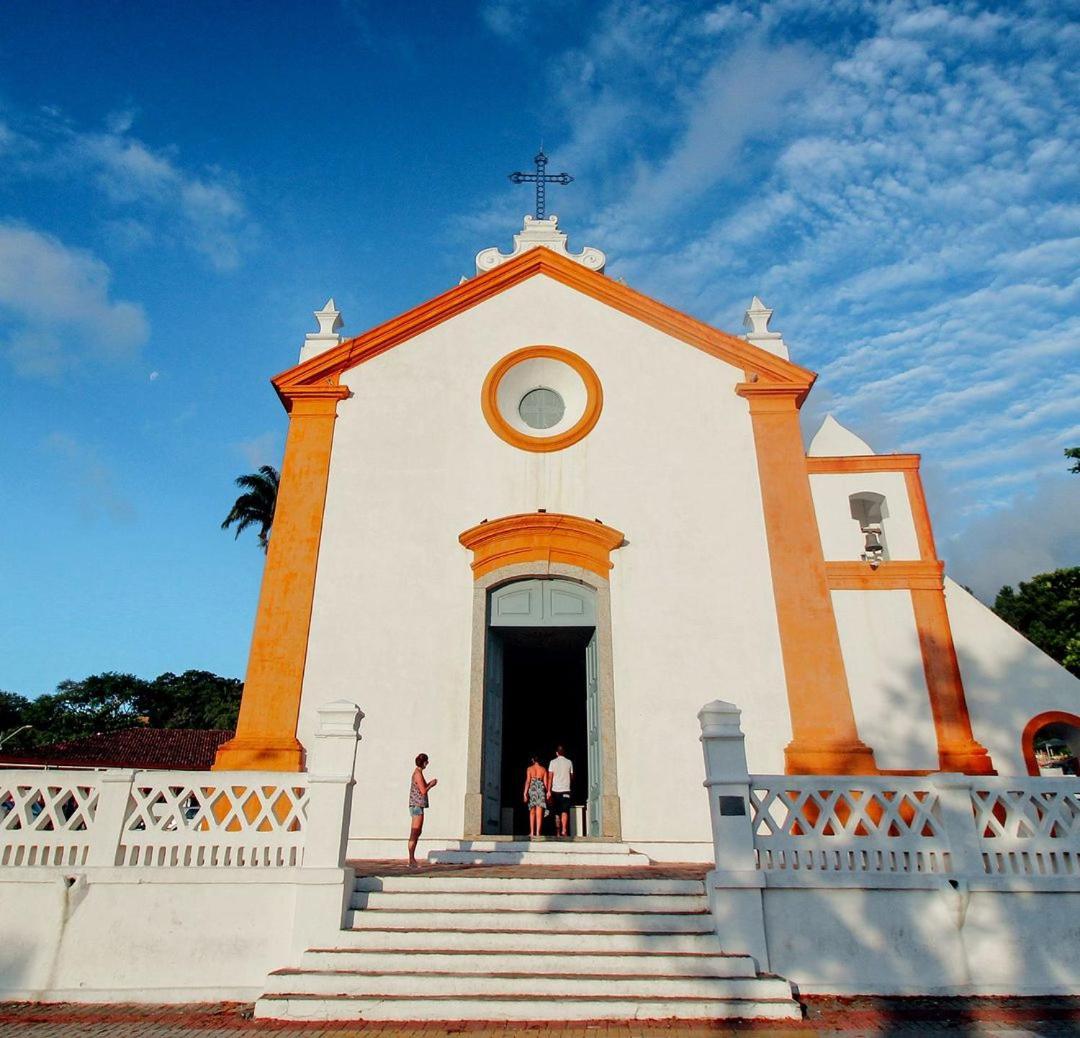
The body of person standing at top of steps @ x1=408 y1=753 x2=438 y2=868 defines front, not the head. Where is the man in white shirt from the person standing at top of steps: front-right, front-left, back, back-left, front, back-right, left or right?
front-left

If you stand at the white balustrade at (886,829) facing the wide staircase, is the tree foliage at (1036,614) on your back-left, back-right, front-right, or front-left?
back-right

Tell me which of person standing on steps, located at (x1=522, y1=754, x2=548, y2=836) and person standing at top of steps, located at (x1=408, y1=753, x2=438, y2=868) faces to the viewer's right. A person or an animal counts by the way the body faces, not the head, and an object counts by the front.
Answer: person standing at top of steps, located at (x1=408, y1=753, x2=438, y2=868)

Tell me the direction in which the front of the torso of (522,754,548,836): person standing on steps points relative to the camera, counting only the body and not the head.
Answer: away from the camera

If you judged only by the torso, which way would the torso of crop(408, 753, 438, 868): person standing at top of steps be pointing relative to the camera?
to the viewer's right

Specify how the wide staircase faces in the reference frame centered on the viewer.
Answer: facing the viewer

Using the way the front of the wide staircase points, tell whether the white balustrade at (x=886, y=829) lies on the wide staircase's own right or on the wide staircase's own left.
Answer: on the wide staircase's own left

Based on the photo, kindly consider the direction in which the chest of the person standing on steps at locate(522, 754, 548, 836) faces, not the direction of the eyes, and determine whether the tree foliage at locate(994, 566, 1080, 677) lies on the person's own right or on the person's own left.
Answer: on the person's own right

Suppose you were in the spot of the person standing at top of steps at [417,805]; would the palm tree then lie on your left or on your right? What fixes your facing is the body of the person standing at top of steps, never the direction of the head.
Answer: on your left

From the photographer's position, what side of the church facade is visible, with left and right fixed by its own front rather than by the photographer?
front

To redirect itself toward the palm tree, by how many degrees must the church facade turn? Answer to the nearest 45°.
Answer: approximately 135° to its right

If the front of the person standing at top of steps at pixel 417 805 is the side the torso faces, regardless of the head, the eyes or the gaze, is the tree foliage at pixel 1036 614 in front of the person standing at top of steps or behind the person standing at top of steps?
in front

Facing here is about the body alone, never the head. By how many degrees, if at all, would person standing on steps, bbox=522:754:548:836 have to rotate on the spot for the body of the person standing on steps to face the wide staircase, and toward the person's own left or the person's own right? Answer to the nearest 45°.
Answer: approximately 180°

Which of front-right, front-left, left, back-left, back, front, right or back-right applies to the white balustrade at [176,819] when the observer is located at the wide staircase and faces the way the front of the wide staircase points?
right

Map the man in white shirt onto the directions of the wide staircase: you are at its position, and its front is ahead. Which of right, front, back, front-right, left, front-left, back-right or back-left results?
back

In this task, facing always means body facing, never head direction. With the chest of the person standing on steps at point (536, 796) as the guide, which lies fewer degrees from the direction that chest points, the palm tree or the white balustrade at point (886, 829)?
the palm tree

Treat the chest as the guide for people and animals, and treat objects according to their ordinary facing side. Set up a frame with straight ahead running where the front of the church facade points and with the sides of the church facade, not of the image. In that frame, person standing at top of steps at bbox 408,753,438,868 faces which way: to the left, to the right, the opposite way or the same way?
to the left
